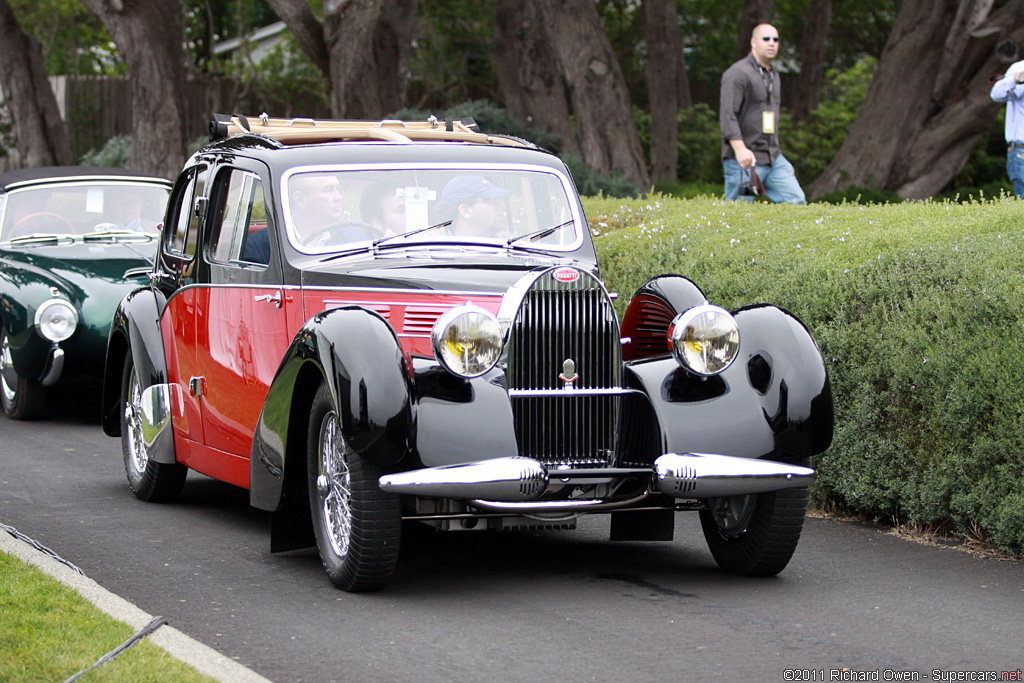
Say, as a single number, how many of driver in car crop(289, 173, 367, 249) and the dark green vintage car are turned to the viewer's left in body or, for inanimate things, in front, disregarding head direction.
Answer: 0

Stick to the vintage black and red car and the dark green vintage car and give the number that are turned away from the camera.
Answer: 0

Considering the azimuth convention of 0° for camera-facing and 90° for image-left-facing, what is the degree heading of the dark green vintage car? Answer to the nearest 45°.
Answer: approximately 315°

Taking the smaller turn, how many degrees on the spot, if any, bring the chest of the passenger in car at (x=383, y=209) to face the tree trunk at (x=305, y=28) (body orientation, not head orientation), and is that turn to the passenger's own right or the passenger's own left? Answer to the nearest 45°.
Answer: approximately 135° to the passenger's own left

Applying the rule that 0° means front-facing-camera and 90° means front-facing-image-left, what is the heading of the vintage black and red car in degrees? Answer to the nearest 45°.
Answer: approximately 315°

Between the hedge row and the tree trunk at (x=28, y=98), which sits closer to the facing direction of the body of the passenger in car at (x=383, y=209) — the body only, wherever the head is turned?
the hedge row

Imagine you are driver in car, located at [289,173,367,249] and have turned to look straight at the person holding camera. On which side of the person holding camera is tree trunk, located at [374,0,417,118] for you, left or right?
left

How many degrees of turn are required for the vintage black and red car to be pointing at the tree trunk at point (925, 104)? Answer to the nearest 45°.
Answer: approximately 90° to its left
